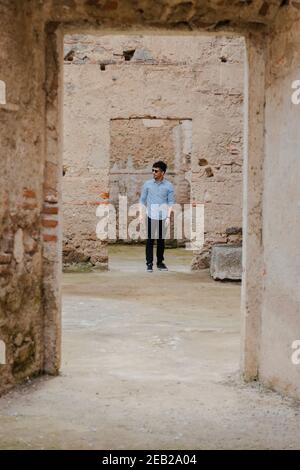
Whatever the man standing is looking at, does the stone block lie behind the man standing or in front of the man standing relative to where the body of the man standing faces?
in front

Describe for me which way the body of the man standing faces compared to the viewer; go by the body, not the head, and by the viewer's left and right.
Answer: facing the viewer
